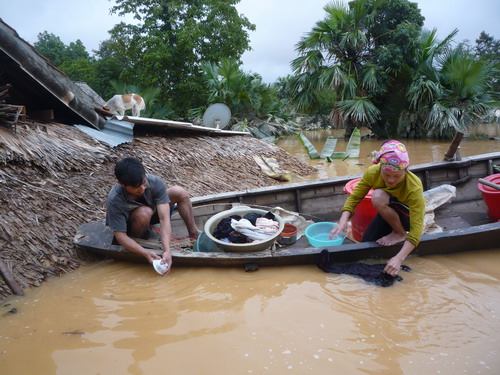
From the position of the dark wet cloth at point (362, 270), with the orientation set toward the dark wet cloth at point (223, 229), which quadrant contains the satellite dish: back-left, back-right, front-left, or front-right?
front-right

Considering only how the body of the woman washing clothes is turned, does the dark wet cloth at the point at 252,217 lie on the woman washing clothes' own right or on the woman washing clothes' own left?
on the woman washing clothes' own right

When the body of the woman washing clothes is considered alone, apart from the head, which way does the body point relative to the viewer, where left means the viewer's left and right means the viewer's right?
facing the viewer and to the left of the viewer

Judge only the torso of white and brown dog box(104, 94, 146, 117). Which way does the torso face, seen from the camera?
to the viewer's left

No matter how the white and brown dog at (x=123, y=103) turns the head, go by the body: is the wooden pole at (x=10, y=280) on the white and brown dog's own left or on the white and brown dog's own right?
on the white and brown dog's own left
